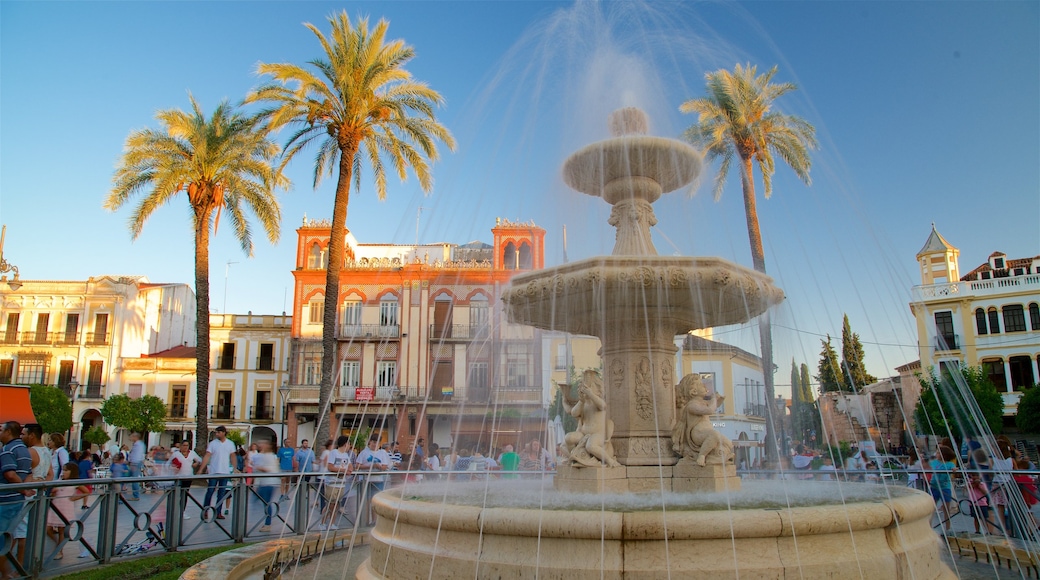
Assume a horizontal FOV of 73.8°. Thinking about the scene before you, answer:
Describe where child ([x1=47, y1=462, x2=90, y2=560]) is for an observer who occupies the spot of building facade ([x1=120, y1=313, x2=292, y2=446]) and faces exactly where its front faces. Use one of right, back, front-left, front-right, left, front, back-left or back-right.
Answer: front

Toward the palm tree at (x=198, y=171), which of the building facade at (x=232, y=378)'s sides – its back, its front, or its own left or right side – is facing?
front

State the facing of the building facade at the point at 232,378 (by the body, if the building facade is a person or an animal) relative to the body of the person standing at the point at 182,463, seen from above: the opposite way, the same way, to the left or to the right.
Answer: the same way

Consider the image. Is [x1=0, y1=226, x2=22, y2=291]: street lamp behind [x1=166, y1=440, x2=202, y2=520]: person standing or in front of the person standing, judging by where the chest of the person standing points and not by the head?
behind

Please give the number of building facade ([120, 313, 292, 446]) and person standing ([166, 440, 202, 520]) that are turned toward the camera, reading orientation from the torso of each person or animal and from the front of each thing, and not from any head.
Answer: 2

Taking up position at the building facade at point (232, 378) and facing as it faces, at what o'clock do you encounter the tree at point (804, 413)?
The tree is roughly at 10 o'clock from the building facade.

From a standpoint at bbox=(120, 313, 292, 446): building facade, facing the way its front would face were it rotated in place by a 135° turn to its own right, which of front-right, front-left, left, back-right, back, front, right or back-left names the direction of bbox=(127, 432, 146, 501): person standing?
back-left

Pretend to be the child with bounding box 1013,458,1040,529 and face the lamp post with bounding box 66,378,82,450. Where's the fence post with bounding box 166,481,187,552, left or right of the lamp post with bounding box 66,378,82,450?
left

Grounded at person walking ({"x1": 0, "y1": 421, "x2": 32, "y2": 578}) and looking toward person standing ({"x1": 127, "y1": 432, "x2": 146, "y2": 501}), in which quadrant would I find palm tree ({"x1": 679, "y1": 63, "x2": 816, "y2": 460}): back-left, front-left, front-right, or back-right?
front-right

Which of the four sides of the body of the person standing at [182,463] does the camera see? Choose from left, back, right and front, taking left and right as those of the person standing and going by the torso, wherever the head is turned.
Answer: front

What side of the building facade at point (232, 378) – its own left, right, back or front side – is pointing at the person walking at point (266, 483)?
front
